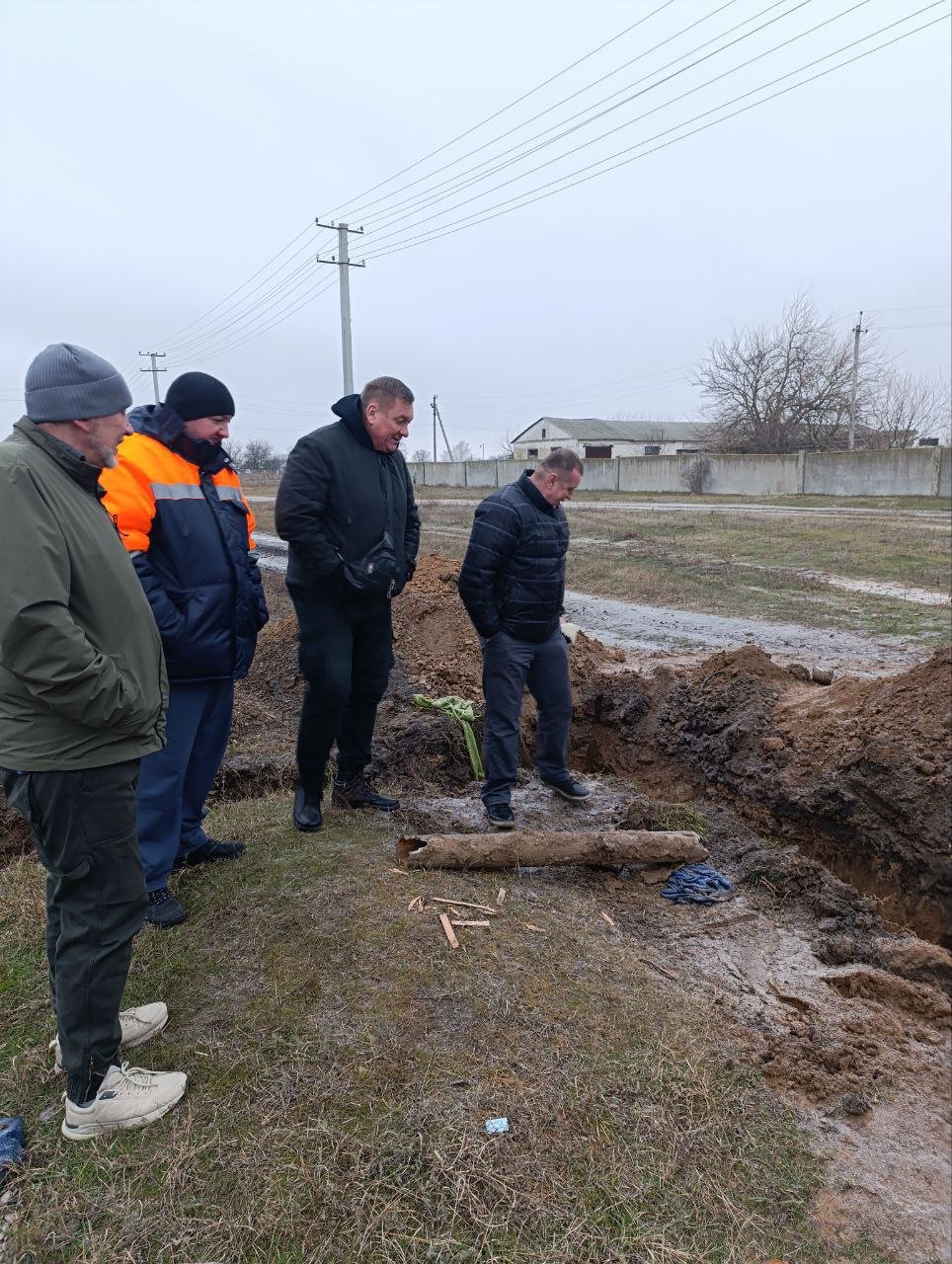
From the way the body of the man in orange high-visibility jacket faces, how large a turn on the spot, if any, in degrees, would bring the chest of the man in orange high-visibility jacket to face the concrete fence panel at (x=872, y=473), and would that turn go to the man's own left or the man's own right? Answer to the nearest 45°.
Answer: approximately 90° to the man's own left

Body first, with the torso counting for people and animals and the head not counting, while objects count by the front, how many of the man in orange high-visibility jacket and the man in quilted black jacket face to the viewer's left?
0

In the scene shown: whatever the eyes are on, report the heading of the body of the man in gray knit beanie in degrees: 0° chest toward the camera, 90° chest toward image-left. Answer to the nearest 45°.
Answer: approximately 270°

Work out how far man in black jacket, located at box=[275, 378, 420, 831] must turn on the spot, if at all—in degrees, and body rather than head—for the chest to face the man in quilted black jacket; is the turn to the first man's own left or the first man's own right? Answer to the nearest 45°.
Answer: approximately 90° to the first man's own left

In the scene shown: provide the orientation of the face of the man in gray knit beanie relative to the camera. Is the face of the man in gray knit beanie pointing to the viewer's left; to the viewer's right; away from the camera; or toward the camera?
to the viewer's right
